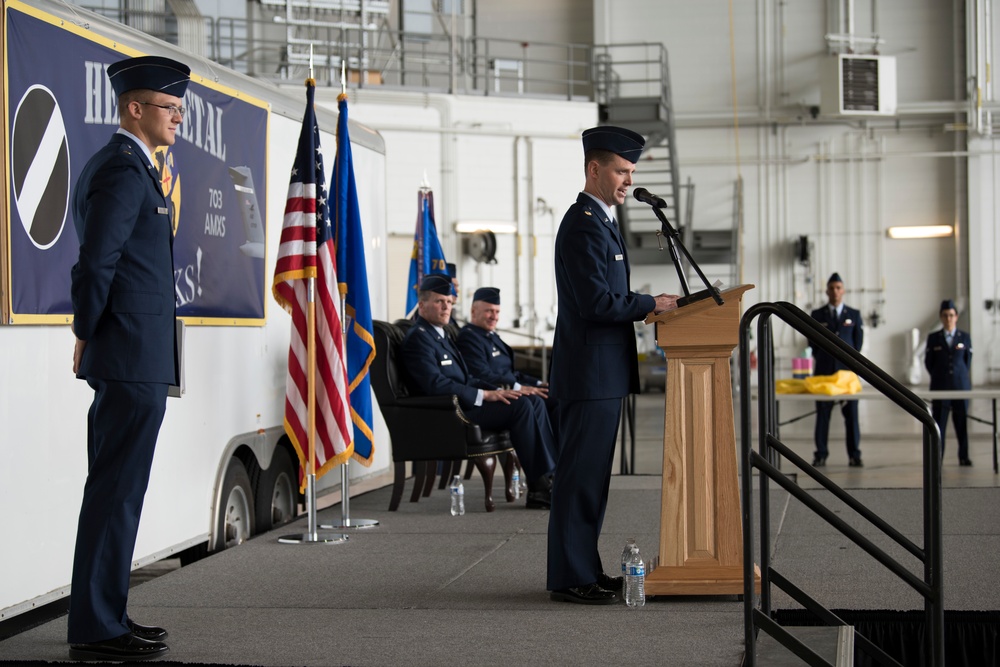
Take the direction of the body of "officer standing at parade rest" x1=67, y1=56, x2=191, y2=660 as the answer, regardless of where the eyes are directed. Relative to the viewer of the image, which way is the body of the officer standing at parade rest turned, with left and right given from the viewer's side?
facing to the right of the viewer

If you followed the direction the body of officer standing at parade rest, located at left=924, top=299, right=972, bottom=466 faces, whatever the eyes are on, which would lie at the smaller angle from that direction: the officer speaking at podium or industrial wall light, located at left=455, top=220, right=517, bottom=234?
the officer speaking at podium

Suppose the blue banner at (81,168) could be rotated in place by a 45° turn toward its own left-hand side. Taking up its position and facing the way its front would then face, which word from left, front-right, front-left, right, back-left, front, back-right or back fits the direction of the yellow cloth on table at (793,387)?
front-left

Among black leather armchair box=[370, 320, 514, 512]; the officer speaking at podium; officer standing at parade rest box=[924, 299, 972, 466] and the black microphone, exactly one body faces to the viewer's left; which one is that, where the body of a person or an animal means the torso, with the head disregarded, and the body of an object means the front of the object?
the black microphone

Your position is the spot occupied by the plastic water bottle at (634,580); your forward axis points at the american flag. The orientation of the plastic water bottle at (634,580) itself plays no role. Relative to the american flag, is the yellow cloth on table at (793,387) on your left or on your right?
right

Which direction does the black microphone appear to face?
to the viewer's left

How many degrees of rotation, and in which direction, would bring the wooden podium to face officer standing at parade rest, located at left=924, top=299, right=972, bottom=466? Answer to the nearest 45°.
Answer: approximately 90° to its left

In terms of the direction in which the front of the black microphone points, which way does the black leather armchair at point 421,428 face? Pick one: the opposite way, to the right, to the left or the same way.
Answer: the opposite way

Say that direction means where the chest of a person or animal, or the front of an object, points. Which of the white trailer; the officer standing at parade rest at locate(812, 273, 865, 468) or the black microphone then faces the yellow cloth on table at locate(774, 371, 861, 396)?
the officer standing at parade rest

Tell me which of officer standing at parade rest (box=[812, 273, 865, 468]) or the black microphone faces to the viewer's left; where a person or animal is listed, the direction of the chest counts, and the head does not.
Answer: the black microphone

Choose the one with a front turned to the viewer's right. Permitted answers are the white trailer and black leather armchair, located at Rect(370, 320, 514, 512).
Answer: the black leather armchair
